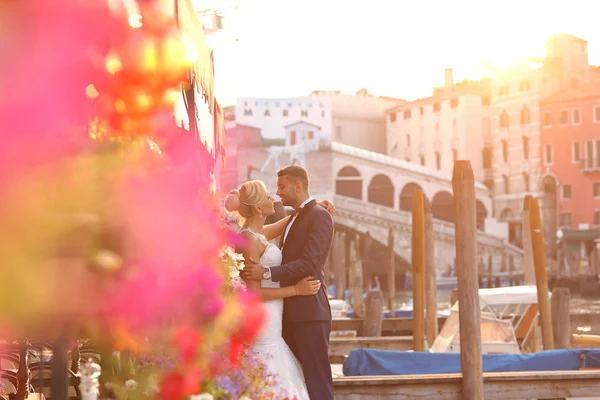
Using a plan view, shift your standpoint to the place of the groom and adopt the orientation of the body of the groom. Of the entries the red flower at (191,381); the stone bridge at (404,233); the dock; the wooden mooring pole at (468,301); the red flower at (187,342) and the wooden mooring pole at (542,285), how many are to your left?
2

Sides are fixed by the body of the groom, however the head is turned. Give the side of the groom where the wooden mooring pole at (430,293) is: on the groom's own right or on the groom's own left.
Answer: on the groom's own right

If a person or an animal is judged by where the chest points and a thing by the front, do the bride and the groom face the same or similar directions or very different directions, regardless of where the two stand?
very different directions

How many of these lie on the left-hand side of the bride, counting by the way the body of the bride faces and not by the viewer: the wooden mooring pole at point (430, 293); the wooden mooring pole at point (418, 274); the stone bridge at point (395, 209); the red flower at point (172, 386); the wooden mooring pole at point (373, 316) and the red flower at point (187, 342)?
4

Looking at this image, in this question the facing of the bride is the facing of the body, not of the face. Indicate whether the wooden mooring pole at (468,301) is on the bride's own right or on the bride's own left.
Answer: on the bride's own left

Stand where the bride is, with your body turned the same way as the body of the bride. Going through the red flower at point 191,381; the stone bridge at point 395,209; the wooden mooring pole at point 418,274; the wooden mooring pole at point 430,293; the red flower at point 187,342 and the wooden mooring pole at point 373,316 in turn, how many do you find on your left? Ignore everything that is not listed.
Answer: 4

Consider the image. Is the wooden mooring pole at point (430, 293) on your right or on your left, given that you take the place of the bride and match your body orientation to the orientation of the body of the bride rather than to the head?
on your left

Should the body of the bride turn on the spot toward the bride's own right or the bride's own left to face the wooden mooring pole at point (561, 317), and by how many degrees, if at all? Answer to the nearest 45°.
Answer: approximately 45° to the bride's own left

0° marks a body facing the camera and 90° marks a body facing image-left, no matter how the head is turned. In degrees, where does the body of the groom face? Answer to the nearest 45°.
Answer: approximately 90°

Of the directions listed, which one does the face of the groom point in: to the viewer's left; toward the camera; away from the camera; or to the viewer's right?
to the viewer's left

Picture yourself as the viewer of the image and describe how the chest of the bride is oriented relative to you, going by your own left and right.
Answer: facing to the right of the viewer

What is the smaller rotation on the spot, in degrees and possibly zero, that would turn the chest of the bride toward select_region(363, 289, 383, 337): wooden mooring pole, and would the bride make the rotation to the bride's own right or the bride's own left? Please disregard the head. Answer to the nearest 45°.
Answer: approximately 90° to the bride's own left

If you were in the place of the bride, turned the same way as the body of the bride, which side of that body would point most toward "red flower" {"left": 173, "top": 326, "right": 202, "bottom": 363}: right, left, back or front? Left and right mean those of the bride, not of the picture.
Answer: right

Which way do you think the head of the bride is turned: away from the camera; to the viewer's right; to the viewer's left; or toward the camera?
to the viewer's right
